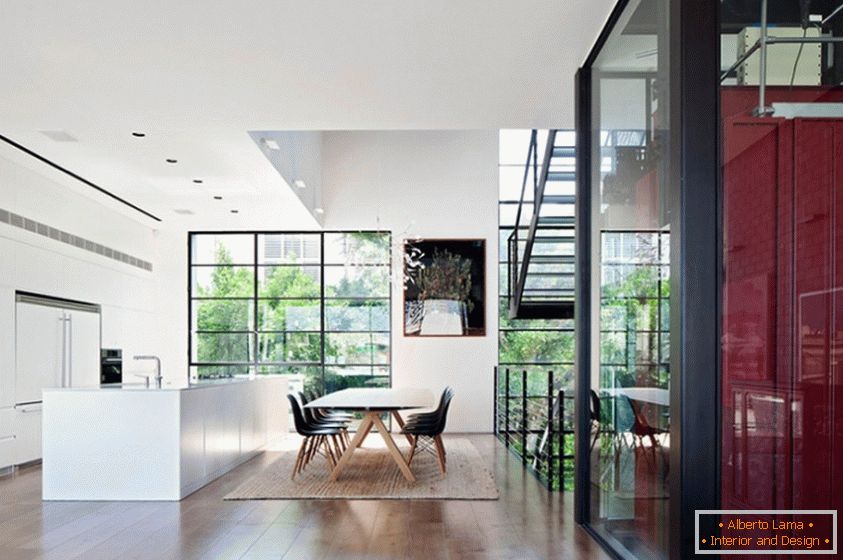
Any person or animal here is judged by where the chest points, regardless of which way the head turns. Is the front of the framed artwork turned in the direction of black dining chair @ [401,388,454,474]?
yes

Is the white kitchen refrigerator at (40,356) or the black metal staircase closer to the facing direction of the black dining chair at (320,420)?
the black metal staircase

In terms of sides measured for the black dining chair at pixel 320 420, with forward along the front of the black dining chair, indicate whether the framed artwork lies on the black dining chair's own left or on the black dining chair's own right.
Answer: on the black dining chair's own left

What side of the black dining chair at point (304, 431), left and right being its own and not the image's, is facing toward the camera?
right

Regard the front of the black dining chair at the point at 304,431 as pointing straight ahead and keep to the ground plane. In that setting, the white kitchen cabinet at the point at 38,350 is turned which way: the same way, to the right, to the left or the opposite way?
the same way

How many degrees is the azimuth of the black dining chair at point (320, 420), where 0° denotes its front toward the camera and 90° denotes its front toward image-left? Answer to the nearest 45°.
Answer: approximately 270°

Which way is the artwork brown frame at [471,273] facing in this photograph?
toward the camera

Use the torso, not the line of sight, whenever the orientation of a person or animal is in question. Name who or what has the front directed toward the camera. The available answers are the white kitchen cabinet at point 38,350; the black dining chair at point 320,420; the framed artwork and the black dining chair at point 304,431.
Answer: the framed artwork

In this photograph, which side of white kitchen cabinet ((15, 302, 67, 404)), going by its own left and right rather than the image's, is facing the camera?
right
